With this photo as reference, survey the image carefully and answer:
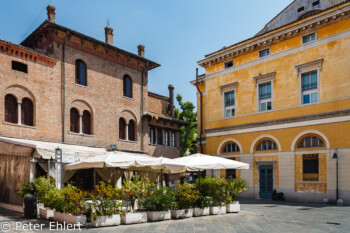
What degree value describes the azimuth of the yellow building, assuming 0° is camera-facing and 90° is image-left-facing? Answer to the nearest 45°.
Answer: approximately 45°
